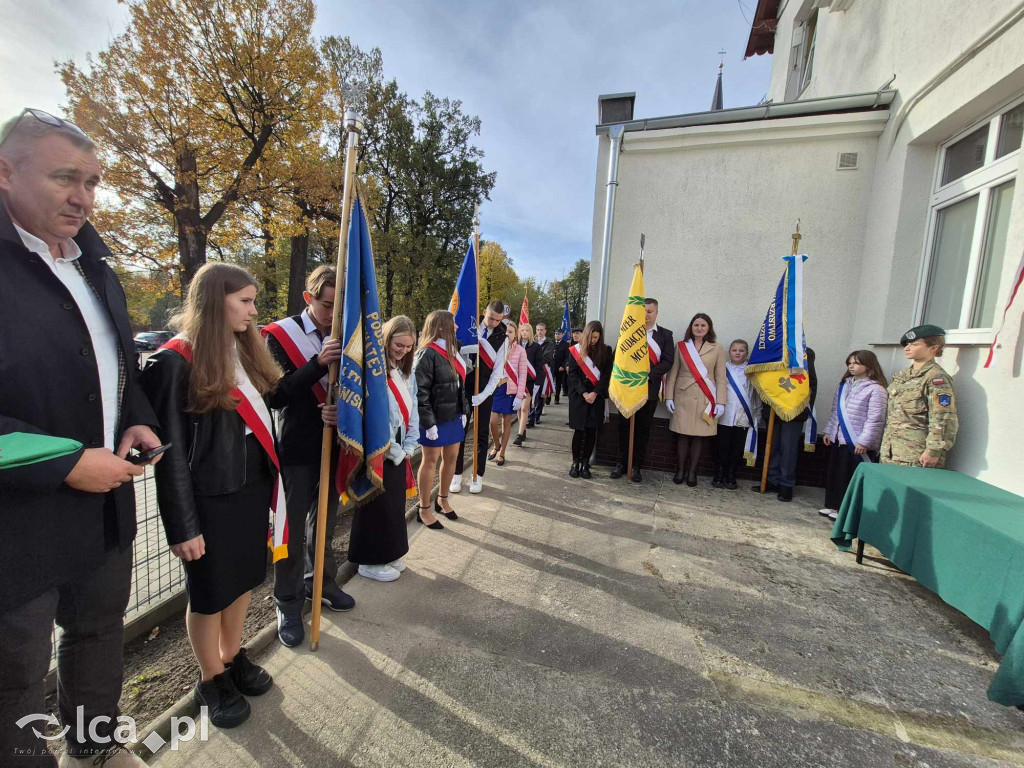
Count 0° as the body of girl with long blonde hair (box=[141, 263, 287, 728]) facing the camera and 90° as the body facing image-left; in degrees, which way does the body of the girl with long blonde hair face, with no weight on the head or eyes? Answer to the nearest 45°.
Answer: approximately 315°

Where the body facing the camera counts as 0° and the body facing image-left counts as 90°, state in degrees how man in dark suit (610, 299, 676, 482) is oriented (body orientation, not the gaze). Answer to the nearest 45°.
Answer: approximately 45°

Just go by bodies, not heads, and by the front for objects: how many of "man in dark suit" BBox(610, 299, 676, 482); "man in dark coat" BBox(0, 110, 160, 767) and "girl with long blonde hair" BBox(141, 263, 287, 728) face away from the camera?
0

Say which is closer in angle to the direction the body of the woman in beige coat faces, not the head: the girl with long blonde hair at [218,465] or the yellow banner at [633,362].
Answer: the girl with long blonde hair

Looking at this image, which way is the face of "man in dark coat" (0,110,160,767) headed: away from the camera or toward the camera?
toward the camera

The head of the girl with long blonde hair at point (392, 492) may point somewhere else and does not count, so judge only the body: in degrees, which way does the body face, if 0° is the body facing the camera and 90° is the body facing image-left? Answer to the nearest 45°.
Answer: approximately 315°

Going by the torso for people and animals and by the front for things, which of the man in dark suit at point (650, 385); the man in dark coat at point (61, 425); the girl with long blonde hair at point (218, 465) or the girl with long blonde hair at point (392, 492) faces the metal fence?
the man in dark suit

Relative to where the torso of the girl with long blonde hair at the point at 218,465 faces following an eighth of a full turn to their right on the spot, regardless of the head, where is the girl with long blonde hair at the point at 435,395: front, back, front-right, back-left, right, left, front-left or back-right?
back-left

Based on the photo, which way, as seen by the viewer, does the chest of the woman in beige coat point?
toward the camera

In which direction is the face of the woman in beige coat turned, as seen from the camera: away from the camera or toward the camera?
toward the camera

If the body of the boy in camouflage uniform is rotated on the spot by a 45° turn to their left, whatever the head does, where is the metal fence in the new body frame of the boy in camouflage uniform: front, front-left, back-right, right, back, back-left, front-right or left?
front-right

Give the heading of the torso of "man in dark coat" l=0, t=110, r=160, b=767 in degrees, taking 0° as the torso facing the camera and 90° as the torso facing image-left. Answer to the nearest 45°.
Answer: approximately 315°

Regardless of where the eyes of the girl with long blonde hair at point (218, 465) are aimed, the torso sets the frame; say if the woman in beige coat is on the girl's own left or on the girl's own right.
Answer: on the girl's own left
